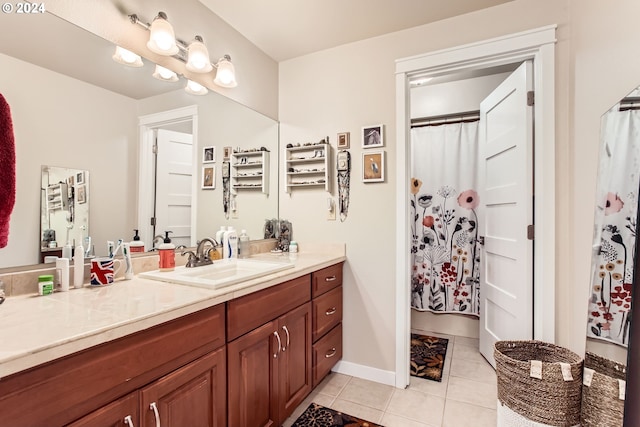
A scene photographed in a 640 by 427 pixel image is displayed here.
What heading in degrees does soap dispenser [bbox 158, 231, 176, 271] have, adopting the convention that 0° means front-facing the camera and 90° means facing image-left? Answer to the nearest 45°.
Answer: approximately 315°

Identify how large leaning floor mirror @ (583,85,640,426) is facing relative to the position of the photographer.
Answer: facing to the left of the viewer

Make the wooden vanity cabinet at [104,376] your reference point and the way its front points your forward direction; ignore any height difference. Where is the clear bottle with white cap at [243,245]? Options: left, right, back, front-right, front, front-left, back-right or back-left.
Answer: left

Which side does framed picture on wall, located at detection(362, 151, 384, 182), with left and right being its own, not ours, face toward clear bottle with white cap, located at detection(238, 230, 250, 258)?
right

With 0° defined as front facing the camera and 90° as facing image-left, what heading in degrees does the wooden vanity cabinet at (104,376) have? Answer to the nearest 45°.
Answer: approximately 315°

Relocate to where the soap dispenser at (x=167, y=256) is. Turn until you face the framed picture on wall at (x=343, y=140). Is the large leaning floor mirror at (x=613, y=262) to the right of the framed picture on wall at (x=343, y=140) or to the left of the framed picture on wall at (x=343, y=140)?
right

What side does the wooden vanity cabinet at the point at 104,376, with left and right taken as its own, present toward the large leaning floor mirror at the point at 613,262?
front

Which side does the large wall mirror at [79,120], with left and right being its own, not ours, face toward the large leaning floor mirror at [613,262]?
front

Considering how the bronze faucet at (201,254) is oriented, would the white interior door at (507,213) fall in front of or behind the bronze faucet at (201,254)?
in front

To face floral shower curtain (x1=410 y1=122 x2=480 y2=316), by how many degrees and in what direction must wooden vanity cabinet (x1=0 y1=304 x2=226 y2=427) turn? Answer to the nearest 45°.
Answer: approximately 45° to its left

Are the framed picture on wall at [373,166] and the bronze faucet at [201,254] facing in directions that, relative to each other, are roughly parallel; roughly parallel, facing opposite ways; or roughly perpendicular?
roughly perpendicular
